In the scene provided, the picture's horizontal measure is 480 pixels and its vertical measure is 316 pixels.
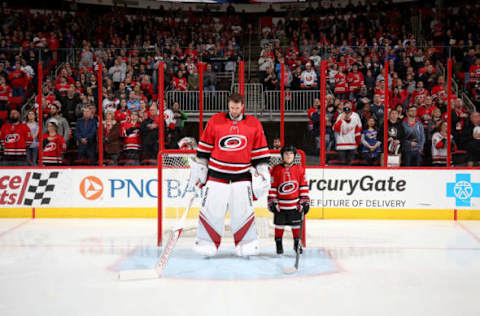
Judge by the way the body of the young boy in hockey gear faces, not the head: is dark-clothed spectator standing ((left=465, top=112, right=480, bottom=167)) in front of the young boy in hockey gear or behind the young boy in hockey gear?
behind

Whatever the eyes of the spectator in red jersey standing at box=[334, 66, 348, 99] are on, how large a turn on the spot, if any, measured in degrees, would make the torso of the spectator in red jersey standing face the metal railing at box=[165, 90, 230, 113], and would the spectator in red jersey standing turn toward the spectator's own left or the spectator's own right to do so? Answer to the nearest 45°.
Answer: approximately 90° to the spectator's own right

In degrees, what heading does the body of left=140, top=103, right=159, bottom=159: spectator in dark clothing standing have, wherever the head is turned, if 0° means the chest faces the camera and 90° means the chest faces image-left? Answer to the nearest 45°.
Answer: approximately 315°

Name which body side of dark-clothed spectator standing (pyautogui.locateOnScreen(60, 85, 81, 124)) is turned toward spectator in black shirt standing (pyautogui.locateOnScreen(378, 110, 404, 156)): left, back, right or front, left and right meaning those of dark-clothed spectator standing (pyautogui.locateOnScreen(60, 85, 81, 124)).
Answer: left

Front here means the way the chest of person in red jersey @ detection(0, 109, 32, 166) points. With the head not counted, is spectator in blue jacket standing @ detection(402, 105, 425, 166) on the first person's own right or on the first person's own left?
on the first person's own left

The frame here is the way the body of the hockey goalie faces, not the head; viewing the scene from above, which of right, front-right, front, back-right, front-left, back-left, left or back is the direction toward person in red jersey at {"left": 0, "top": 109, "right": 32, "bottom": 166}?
back-right
